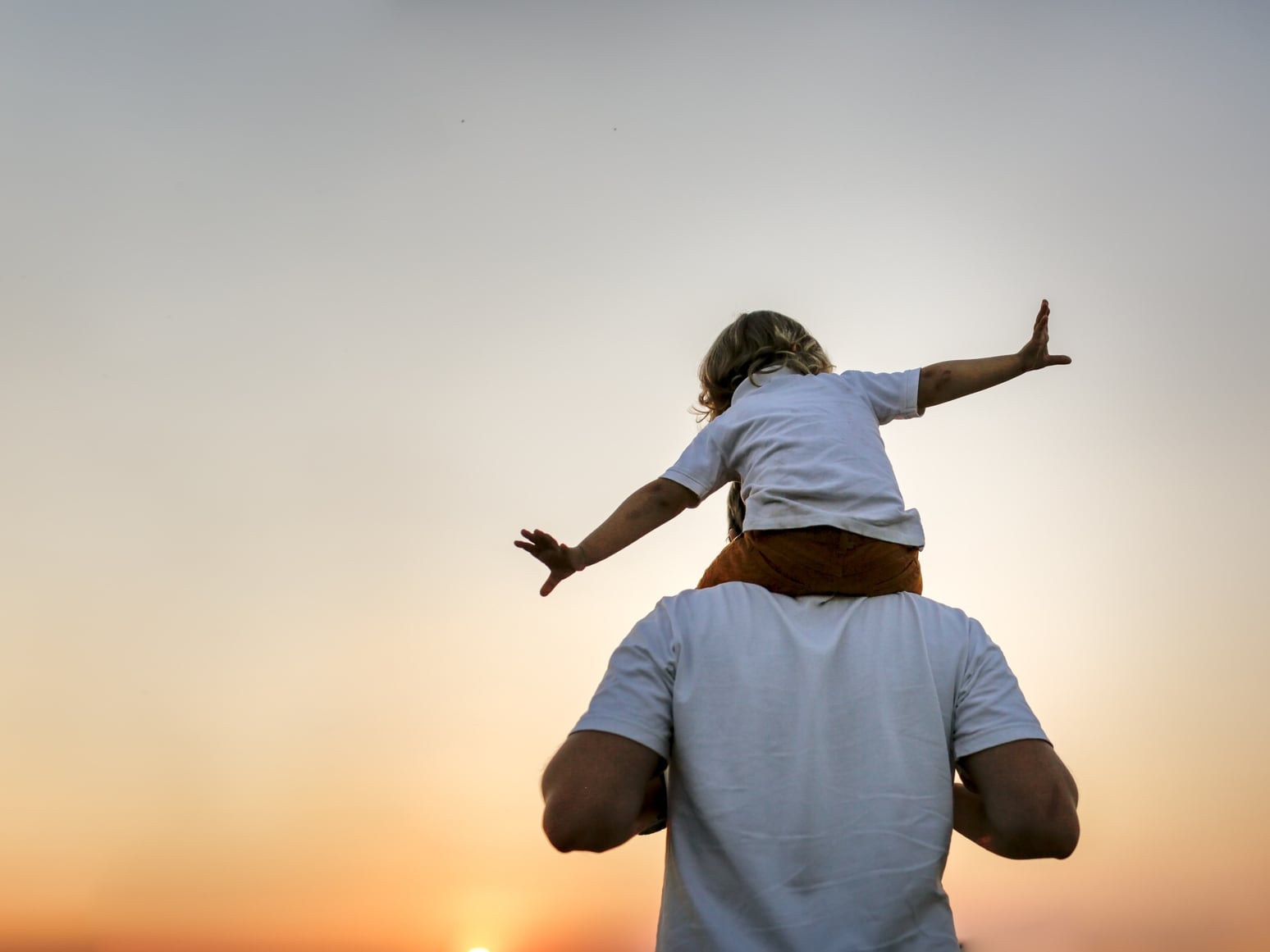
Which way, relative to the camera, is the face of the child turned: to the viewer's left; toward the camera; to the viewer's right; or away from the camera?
away from the camera

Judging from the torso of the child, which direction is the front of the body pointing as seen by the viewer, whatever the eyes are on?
away from the camera

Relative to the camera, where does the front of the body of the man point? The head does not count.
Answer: away from the camera
